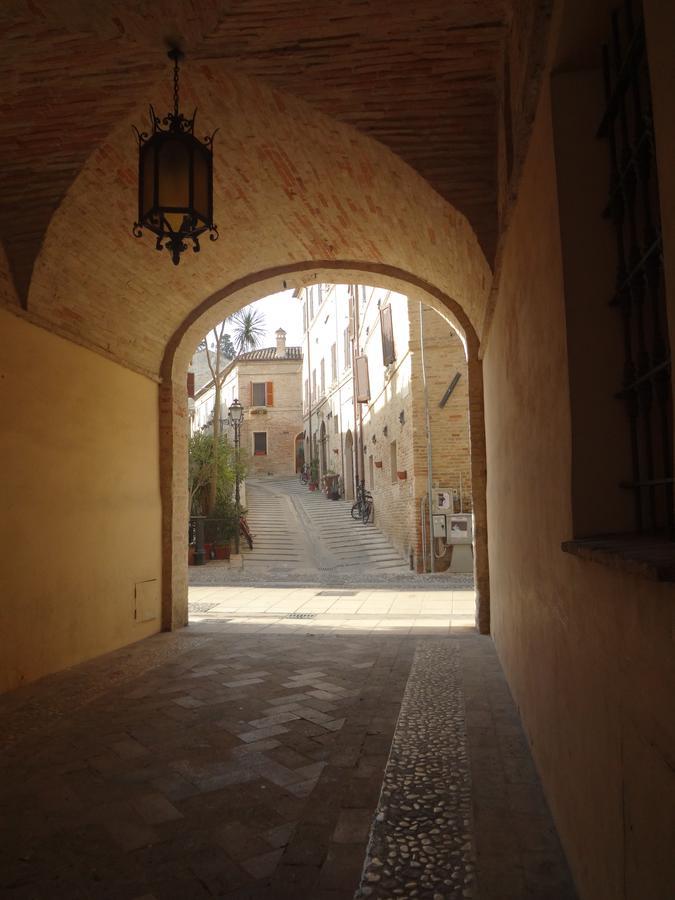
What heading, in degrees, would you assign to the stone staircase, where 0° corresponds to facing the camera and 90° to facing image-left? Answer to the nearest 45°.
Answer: approximately 0°

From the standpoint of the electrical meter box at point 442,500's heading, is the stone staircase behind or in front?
behind

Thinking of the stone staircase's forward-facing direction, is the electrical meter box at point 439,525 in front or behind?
in front

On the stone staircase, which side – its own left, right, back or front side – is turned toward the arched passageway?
front

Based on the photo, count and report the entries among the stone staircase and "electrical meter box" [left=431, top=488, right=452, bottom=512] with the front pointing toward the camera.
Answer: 2

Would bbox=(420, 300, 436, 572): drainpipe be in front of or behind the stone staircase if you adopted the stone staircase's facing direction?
in front

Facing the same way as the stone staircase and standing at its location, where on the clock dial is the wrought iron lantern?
The wrought iron lantern is roughly at 12 o'clock from the stone staircase.

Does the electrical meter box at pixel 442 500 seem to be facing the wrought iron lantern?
yes
